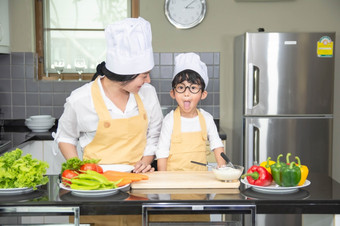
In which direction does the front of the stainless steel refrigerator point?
toward the camera

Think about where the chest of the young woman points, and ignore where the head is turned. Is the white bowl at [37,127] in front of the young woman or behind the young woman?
behind

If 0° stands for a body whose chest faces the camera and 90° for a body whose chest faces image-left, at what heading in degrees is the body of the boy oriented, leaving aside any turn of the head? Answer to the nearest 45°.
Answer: approximately 0°

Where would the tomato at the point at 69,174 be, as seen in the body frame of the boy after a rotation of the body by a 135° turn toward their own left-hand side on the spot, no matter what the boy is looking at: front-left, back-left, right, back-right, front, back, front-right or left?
back

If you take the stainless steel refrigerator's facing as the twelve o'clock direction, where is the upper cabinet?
The upper cabinet is roughly at 3 o'clock from the stainless steel refrigerator.

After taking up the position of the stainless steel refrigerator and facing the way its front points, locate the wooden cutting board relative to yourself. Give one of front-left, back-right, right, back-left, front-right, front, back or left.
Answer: front

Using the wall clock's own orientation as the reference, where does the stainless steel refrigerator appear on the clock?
The stainless steel refrigerator is roughly at 10 o'clock from the wall clock.

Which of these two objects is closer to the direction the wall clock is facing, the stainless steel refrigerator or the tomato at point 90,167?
the tomato

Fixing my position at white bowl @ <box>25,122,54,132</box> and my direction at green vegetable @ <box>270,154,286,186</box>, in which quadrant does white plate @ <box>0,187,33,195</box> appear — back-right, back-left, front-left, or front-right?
front-right

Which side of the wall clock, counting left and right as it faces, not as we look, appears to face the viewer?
front

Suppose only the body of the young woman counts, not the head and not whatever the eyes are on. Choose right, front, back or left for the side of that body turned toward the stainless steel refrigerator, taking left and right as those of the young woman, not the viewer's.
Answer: left
